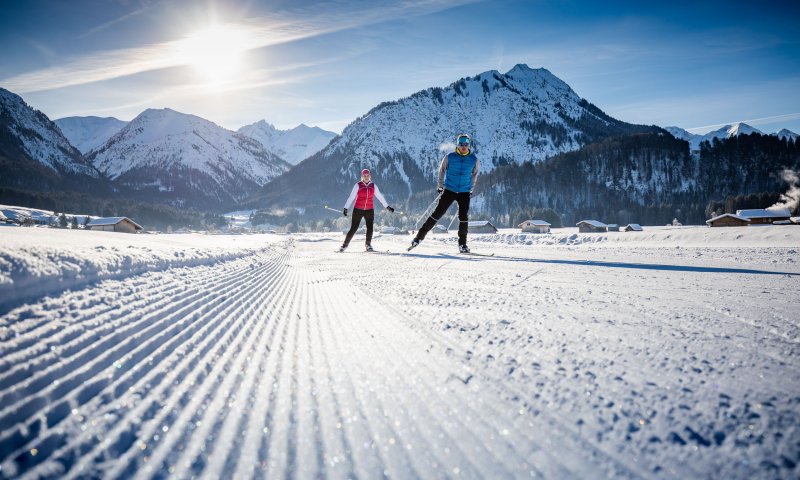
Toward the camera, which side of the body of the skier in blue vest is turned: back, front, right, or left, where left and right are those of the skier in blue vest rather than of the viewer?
front
